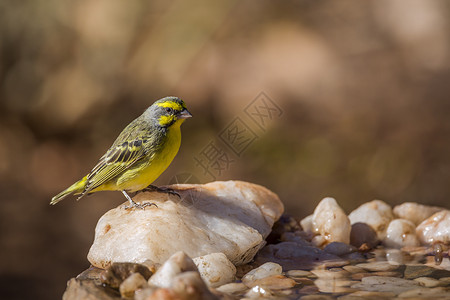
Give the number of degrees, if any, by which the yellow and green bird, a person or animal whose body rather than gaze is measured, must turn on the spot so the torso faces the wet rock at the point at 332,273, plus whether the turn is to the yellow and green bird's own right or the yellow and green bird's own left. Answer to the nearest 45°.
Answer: approximately 45° to the yellow and green bird's own right

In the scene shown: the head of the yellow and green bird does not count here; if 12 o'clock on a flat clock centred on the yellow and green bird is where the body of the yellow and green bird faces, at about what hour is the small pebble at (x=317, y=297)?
The small pebble is roughly at 2 o'clock from the yellow and green bird.

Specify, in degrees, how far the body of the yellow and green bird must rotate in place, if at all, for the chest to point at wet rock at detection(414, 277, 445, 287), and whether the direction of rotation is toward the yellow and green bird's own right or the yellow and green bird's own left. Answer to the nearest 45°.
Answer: approximately 45° to the yellow and green bird's own right

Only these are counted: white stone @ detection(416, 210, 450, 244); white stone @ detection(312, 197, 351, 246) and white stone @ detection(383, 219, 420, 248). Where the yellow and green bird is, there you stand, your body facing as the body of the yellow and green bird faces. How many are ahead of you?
3

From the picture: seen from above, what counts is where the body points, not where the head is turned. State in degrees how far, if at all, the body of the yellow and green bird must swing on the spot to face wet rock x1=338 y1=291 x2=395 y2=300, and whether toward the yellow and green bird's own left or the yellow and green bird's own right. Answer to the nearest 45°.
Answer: approximately 45° to the yellow and green bird's own right

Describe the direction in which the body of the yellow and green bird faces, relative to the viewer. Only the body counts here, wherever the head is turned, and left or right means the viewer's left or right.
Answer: facing to the right of the viewer

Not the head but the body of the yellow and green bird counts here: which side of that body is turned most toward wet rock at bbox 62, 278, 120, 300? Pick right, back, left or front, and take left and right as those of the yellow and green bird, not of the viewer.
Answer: right

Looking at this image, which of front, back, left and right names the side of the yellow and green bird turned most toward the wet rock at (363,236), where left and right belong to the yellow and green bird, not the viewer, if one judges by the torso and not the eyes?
front

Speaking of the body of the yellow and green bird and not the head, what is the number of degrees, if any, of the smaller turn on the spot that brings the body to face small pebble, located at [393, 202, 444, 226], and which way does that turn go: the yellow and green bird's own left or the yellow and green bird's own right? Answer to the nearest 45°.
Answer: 0° — it already faces it

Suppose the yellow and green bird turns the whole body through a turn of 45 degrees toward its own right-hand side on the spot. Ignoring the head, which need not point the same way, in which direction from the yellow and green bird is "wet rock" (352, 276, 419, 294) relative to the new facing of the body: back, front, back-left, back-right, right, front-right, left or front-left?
front

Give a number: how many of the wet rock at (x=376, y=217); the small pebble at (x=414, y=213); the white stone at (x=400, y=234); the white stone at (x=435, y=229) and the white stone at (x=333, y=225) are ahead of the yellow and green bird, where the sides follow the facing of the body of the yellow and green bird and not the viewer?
5

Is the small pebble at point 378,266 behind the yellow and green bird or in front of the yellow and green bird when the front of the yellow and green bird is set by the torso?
in front

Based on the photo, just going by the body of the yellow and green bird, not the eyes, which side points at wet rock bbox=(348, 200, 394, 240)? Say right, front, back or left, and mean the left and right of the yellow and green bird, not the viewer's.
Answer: front

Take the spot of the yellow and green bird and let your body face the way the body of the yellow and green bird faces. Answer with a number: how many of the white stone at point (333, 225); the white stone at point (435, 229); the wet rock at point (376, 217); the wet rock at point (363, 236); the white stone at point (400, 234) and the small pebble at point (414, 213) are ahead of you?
6

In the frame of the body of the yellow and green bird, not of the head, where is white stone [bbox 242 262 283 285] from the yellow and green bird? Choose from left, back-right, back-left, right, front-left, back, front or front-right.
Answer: front-right

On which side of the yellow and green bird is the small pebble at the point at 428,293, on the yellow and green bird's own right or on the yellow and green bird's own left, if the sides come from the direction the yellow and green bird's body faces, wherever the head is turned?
on the yellow and green bird's own right

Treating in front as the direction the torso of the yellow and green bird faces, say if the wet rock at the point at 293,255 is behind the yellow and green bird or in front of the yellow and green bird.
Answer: in front

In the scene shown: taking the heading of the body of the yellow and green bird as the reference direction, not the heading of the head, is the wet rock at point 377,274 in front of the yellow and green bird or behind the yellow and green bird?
in front

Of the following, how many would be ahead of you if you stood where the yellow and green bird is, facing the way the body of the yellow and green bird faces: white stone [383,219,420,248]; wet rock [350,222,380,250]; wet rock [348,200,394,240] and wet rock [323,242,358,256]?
4

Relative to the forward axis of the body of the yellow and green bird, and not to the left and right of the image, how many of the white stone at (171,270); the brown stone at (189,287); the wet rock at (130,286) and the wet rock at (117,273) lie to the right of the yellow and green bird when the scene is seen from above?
4
